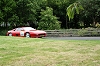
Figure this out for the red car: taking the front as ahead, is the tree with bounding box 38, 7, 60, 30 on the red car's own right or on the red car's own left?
on the red car's own left

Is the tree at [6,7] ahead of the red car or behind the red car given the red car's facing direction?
behind

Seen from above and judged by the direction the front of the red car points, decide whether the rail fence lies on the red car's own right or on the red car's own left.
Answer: on the red car's own left

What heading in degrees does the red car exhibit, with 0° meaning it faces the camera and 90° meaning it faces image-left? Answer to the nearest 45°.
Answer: approximately 315°

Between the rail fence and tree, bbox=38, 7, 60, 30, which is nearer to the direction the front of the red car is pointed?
the rail fence

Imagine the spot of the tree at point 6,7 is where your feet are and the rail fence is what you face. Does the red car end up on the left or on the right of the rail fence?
right

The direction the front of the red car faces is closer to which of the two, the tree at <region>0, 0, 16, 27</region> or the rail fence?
the rail fence

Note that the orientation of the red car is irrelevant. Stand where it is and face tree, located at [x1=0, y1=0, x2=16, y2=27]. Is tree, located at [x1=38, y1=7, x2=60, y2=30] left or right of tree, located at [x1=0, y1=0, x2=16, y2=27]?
right
